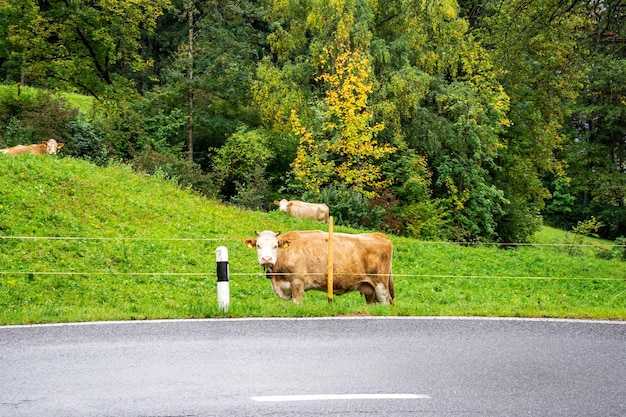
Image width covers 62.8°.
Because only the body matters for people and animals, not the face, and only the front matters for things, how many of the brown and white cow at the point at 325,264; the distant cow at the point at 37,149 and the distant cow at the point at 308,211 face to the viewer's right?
1

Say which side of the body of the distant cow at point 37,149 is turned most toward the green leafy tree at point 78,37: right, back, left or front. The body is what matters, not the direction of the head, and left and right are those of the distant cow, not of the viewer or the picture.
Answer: left

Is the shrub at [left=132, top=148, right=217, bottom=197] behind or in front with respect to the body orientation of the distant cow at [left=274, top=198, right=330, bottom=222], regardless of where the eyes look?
in front

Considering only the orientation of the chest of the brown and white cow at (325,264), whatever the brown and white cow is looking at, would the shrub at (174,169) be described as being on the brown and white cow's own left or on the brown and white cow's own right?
on the brown and white cow's own right

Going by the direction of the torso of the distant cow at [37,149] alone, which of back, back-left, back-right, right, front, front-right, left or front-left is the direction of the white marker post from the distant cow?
right

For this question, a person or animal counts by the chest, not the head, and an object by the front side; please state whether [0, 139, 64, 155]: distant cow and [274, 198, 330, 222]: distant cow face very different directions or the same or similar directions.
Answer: very different directions

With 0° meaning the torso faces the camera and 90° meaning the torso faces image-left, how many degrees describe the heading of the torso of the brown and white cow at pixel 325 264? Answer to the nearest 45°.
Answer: approximately 90°

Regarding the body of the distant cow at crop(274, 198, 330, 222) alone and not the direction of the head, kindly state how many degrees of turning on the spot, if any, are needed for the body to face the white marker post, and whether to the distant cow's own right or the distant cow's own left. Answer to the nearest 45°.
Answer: approximately 90° to the distant cow's own left

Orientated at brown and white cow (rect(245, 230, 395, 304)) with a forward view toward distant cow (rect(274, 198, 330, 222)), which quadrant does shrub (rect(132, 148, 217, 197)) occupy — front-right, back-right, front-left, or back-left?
front-left

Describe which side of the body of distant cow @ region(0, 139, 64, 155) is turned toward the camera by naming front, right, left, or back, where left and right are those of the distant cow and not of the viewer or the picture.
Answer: right

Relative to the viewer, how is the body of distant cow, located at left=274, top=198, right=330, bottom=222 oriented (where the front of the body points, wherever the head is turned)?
to the viewer's left

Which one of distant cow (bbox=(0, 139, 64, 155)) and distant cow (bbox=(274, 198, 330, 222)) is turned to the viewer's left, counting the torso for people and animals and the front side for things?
distant cow (bbox=(274, 198, 330, 222))

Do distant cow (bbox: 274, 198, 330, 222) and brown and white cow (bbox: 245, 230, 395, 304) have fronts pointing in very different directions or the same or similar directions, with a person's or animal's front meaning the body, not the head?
same or similar directions
